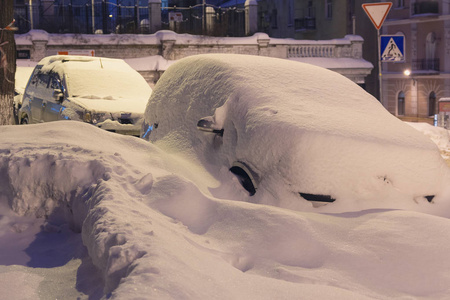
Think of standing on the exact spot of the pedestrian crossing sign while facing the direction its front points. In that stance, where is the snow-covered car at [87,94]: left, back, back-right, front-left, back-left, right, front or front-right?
front-right

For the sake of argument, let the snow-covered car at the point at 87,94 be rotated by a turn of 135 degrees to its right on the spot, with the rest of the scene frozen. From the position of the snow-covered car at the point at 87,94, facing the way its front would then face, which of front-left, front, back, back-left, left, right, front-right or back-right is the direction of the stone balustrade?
right

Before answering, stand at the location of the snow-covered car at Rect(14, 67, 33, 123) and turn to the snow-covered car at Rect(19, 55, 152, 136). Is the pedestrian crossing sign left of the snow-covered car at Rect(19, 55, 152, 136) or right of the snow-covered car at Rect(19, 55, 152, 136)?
left

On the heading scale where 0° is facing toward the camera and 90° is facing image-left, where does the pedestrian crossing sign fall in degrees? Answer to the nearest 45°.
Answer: approximately 0°

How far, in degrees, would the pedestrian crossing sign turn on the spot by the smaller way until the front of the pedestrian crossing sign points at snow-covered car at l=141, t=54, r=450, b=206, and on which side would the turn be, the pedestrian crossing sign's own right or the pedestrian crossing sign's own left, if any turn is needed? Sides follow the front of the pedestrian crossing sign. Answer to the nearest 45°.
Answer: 0° — it already faces it

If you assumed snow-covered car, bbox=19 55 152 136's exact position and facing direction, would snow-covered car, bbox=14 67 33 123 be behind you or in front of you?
behind

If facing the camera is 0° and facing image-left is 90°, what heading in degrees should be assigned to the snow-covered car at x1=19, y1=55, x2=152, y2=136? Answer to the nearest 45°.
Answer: approximately 315°
